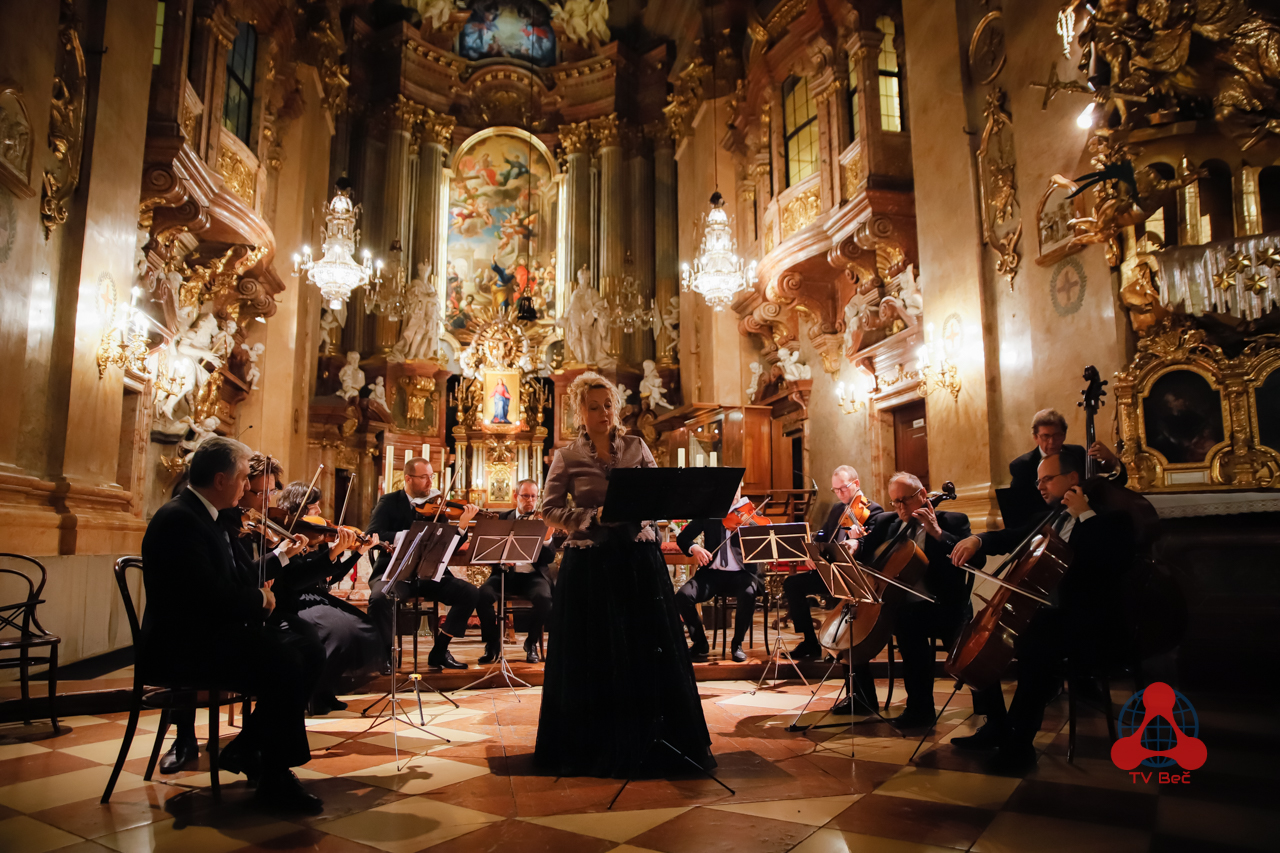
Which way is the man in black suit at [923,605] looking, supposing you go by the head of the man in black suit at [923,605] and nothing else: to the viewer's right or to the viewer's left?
to the viewer's left

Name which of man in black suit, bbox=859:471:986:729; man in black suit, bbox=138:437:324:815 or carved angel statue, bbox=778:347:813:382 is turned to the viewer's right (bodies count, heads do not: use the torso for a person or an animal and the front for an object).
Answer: man in black suit, bbox=138:437:324:815

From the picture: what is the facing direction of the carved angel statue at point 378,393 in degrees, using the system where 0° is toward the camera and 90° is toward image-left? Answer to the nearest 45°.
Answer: approximately 315°

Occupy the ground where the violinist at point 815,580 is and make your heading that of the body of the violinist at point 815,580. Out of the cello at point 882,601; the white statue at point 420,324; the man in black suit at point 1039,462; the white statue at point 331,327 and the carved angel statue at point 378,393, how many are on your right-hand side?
3

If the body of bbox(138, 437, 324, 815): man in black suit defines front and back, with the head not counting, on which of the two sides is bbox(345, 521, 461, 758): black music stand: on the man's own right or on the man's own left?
on the man's own left

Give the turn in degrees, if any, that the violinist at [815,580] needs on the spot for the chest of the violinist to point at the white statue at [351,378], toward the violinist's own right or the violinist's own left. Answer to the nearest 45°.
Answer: approximately 90° to the violinist's own right

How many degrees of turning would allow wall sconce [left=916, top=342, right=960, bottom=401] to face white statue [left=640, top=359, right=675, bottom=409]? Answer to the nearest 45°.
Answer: approximately 90° to its right

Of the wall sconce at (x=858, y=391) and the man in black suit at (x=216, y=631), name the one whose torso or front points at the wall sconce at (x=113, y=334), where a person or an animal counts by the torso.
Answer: the wall sconce at (x=858, y=391)

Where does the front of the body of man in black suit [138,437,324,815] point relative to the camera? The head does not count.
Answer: to the viewer's right
